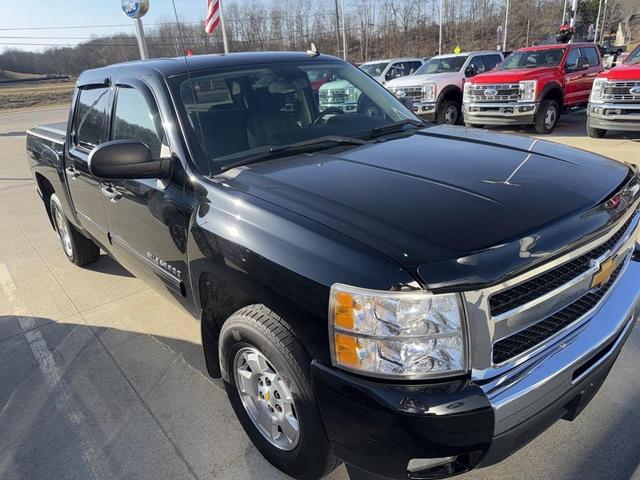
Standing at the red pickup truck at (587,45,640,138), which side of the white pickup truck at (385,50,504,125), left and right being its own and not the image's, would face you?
left

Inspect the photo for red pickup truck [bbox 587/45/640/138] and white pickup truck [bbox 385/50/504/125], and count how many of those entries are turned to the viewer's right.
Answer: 0

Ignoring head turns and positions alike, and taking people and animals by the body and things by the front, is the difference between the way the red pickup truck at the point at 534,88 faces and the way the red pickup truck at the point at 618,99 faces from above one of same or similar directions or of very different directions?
same or similar directions

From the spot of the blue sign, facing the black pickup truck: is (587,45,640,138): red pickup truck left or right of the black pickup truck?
left

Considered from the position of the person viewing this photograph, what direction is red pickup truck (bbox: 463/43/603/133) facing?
facing the viewer and to the left of the viewer

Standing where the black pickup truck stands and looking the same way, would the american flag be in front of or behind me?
behind

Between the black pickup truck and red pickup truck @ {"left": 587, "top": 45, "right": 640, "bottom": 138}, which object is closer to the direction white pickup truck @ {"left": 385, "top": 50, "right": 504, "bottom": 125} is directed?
the black pickup truck

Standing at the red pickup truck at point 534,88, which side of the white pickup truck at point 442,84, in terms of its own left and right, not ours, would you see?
left

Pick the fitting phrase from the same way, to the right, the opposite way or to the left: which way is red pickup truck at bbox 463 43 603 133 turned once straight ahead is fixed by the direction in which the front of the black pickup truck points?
to the right

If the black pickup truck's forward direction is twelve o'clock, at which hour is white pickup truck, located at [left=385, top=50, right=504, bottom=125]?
The white pickup truck is roughly at 8 o'clock from the black pickup truck.

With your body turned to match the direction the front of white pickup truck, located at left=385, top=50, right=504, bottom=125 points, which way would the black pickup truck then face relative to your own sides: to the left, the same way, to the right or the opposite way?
to the left
